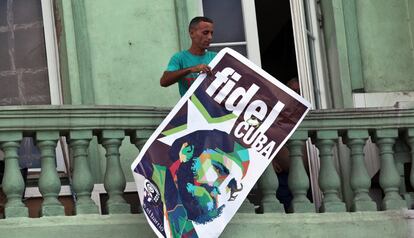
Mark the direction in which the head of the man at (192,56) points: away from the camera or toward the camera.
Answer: toward the camera

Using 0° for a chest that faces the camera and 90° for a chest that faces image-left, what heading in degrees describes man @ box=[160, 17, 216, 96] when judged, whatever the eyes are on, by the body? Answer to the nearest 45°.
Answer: approximately 315°
